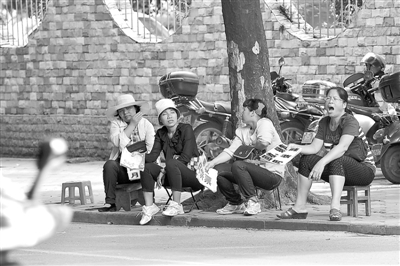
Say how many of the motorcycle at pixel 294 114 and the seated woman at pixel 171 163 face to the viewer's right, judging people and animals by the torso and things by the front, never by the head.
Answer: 0

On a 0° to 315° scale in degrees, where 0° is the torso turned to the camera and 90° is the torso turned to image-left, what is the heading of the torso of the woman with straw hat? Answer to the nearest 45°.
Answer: approximately 45°

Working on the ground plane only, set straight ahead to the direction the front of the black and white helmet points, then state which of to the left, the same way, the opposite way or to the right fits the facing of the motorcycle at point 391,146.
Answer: the same way

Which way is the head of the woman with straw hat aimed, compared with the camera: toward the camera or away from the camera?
toward the camera

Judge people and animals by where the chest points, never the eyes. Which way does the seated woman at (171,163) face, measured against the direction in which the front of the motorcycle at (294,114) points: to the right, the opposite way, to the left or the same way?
to the left

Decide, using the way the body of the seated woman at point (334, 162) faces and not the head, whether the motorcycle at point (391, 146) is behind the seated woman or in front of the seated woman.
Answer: behind

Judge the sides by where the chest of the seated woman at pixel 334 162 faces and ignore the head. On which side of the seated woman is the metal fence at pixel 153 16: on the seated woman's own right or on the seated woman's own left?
on the seated woman's own right

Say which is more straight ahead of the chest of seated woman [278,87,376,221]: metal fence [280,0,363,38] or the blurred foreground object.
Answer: the blurred foreground object

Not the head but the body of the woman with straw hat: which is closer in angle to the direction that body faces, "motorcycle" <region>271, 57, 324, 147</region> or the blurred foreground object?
the blurred foreground object
